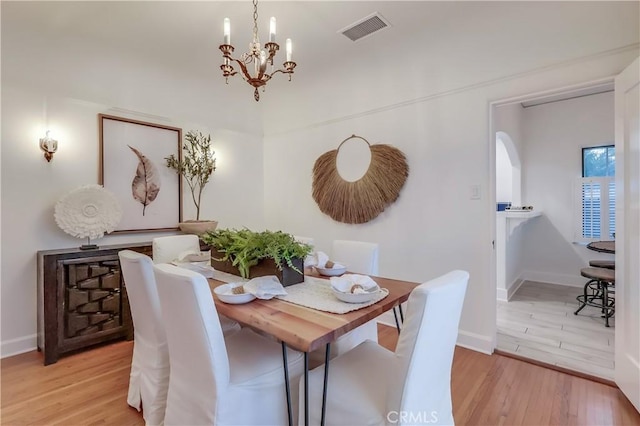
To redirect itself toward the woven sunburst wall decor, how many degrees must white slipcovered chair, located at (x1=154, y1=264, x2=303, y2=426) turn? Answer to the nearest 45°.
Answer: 0° — it already faces it

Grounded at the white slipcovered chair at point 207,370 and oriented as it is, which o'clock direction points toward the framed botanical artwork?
The framed botanical artwork is roughly at 10 o'clock from the white slipcovered chair.

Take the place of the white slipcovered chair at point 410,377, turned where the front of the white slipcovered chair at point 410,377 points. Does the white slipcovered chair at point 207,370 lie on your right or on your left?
on your left

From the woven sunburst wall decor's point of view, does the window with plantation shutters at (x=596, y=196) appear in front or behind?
behind

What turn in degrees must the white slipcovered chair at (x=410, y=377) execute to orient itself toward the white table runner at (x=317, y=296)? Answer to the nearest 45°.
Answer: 0° — it already faces it

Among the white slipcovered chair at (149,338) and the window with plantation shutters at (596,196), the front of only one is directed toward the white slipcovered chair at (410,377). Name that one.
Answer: the window with plantation shutters

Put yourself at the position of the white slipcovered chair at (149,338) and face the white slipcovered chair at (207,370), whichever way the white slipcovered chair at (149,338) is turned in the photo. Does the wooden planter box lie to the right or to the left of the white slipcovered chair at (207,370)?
left

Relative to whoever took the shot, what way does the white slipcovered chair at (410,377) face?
facing away from the viewer and to the left of the viewer
